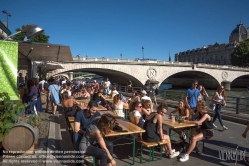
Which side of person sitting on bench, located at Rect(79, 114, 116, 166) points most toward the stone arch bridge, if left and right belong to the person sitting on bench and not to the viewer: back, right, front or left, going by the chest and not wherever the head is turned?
left

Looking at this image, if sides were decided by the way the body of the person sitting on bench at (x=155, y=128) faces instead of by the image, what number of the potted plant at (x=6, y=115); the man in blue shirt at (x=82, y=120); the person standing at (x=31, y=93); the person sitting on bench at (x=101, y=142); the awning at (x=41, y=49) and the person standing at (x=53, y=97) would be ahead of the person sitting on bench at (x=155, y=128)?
0

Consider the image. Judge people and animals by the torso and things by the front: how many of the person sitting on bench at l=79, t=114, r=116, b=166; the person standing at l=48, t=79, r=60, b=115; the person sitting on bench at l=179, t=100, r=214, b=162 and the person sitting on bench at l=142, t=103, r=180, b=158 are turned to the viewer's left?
1

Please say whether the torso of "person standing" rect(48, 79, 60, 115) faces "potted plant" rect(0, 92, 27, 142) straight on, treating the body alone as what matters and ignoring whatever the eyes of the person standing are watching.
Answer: no

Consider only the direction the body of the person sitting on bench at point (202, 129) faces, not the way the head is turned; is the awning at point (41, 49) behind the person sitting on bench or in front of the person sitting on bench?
in front

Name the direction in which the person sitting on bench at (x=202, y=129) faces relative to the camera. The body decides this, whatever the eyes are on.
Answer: to the viewer's left

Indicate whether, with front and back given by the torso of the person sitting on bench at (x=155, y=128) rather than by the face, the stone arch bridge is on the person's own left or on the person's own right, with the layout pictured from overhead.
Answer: on the person's own left

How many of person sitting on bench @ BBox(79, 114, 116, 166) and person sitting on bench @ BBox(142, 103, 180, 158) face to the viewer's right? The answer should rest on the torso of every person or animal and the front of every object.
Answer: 2

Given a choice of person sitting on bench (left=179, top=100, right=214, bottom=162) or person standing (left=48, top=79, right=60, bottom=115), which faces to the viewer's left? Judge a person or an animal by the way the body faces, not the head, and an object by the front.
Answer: the person sitting on bench

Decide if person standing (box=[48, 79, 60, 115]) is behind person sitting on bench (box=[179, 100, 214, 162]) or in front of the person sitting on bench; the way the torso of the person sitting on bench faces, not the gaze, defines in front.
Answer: in front

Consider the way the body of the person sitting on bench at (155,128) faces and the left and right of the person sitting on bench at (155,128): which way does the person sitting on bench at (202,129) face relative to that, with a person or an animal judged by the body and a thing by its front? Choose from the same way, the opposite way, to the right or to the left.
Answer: the opposite way

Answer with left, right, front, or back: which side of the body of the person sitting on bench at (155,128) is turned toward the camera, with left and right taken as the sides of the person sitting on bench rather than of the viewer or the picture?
right
